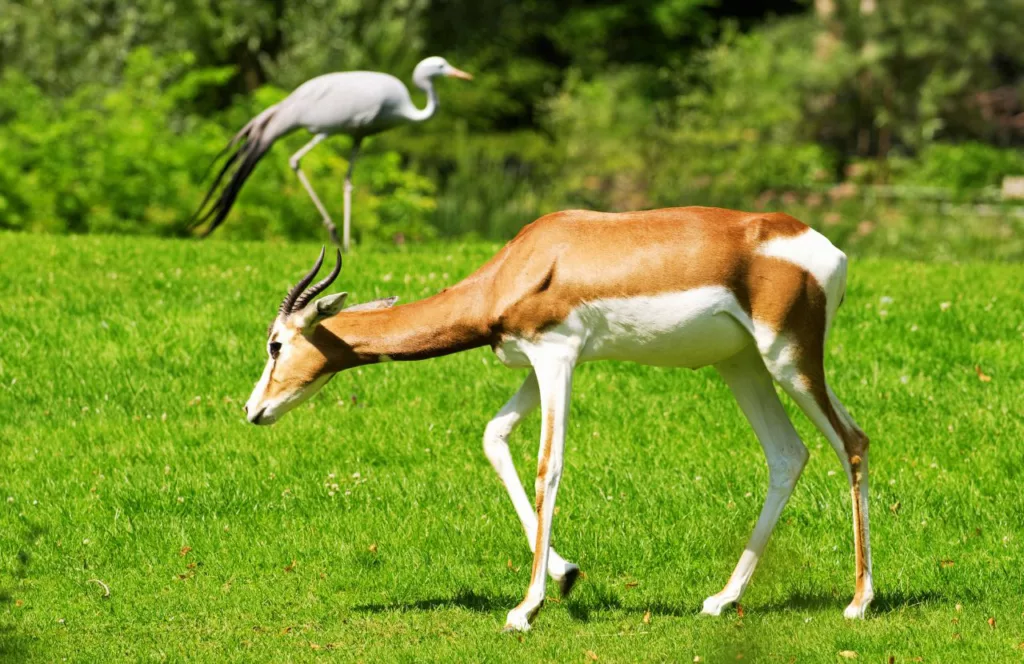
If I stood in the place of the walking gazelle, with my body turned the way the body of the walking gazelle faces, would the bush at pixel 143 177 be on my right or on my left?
on my right

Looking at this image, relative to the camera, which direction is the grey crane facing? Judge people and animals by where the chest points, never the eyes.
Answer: to the viewer's right

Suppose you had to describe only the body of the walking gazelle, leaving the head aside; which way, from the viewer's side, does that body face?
to the viewer's left

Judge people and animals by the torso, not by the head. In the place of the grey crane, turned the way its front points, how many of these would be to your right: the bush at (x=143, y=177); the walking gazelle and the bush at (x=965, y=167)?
1

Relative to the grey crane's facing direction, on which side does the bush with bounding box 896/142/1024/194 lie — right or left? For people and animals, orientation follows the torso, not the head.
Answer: on its left

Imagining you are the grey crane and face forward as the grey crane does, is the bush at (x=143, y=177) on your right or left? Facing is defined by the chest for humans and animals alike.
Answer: on your left

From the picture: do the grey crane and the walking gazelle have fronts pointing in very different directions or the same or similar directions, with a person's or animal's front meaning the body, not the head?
very different directions

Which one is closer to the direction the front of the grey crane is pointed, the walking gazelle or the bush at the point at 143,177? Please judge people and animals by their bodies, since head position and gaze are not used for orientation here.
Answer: the walking gazelle

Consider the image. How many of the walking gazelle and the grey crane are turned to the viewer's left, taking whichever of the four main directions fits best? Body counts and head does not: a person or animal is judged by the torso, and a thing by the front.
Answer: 1

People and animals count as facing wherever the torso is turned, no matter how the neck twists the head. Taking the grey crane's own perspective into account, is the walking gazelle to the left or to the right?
on its right

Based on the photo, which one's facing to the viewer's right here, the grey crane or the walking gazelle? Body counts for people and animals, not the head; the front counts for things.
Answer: the grey crane

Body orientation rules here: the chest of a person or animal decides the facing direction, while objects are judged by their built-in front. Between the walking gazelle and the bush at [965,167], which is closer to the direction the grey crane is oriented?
the bush

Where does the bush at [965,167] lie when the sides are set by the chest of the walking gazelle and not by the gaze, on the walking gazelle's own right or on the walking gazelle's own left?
on the walking gazelle's own right
